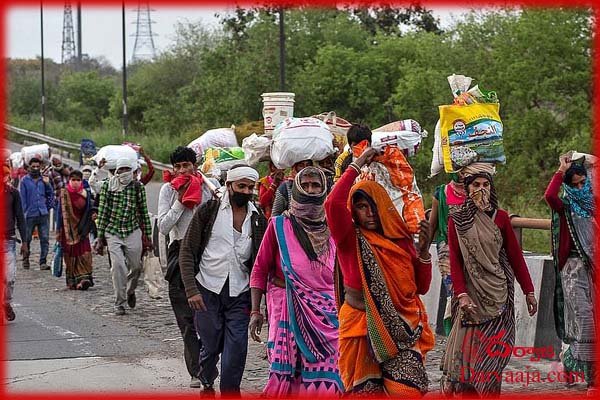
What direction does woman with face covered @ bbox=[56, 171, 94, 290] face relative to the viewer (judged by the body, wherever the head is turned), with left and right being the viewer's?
facing the viewer

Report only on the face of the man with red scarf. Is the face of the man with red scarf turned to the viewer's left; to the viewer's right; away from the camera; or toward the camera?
toward the camera

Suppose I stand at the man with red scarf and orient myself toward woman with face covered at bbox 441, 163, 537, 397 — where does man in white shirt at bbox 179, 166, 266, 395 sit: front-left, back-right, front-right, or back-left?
front-right

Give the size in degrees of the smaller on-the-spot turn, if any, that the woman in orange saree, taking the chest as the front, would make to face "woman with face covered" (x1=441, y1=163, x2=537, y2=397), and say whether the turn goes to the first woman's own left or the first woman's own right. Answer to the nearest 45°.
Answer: approximately 135° to the first woman's own left

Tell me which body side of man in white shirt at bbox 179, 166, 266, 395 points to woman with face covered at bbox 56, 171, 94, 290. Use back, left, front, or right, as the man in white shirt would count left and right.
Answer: back

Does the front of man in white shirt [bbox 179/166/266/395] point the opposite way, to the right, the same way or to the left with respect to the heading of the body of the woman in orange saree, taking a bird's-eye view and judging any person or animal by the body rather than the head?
the same way

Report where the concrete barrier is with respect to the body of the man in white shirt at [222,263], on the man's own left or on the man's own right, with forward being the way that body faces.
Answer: on the man's own left

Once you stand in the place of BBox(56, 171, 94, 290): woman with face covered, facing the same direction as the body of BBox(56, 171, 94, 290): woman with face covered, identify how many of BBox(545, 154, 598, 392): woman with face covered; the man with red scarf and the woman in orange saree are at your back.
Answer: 0

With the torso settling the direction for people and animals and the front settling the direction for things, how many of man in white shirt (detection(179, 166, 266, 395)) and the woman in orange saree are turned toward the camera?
2

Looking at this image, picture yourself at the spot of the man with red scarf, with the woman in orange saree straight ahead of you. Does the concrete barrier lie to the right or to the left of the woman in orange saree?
left

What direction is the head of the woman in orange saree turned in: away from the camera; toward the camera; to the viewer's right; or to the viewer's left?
toward the camera

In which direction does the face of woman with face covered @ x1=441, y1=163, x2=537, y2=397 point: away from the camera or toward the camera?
toward the camera

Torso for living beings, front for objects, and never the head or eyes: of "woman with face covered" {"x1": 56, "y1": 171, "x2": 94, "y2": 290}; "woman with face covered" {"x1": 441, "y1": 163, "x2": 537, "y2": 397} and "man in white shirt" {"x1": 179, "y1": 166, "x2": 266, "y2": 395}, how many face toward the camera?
3

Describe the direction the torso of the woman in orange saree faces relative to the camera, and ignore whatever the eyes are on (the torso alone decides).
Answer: toward the camera

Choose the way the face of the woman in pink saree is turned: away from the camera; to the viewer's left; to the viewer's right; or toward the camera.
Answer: toward the camera

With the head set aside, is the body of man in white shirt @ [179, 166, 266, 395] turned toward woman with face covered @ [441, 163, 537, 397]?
no

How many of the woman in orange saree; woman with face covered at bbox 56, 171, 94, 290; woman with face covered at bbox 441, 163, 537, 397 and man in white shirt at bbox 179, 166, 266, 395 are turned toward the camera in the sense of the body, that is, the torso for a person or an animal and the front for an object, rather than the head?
4

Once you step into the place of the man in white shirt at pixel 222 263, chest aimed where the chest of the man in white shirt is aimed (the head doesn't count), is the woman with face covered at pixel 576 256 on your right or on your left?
on your left

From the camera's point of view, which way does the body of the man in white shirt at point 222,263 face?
toward the camera
